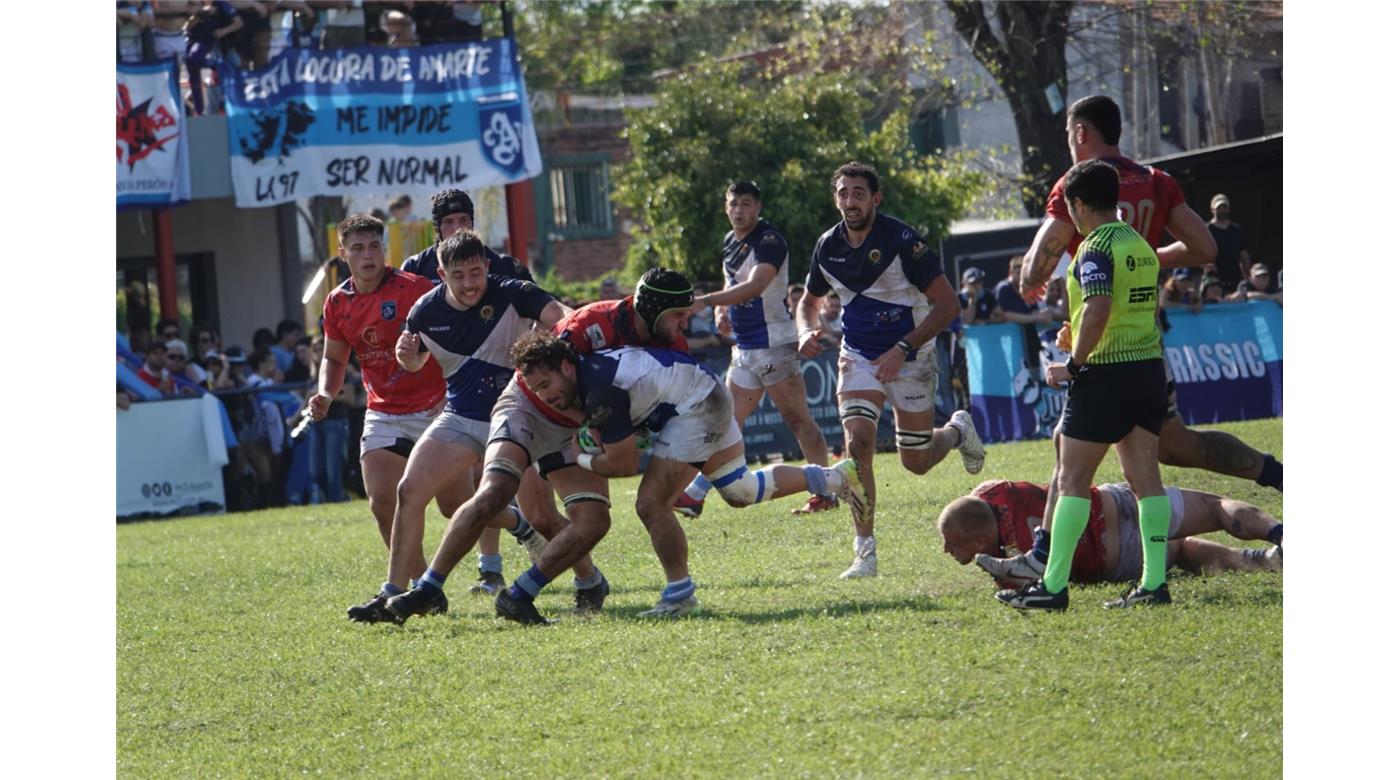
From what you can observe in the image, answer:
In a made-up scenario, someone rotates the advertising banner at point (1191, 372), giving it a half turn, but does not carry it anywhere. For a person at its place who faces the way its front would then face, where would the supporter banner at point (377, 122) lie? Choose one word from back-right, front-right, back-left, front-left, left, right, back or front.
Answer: left

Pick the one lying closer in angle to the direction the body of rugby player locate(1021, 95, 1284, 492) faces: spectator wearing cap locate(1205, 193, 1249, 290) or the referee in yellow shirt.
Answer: the spectator wearing cap

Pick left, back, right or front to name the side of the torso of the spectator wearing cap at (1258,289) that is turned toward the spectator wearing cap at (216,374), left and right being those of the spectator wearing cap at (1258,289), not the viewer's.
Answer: right

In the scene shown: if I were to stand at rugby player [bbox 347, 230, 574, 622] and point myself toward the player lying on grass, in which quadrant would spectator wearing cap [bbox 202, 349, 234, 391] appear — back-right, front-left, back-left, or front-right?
back-left

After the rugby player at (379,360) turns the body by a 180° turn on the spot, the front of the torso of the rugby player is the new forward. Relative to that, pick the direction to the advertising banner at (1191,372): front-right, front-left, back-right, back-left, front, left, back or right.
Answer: front-right

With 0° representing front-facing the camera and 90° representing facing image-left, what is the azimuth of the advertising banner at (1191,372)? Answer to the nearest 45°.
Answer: approximately 0°

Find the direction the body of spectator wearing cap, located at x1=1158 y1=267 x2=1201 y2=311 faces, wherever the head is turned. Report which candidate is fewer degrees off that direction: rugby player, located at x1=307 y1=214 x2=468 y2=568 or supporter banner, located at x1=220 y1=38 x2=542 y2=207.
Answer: the rugby player

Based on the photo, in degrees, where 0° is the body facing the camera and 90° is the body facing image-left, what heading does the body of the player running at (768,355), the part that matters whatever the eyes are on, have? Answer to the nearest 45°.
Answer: approximately 45°
